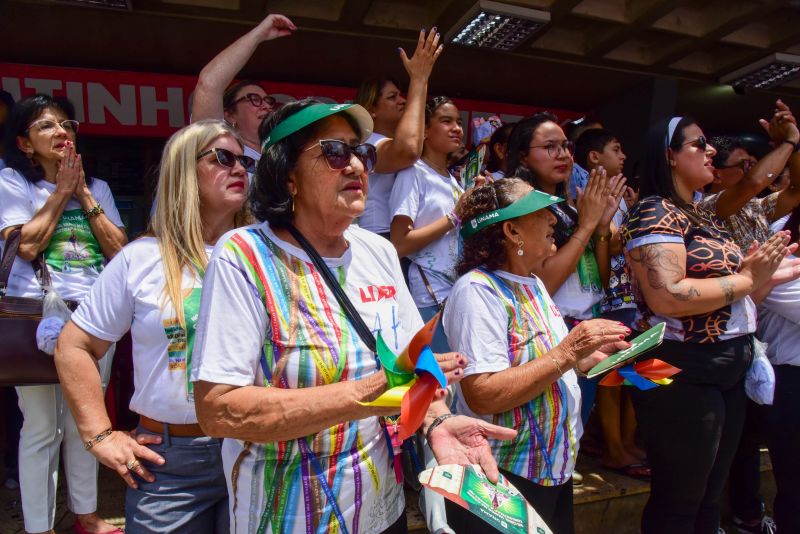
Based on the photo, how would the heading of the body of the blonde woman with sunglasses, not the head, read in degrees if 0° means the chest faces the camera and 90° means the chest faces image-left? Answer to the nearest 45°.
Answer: approximately 315°

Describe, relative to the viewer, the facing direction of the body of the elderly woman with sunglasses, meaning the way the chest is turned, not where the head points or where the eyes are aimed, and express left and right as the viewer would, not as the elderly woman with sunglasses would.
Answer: facing the viewer and to the right of the viewer

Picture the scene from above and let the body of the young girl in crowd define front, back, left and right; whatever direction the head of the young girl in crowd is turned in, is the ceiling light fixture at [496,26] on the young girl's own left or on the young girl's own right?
on the young girl's own left

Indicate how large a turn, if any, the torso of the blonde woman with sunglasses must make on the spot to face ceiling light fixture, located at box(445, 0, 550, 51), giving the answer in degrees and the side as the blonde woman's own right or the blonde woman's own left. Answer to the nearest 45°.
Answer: approximately 90° to the blonde woman's own left

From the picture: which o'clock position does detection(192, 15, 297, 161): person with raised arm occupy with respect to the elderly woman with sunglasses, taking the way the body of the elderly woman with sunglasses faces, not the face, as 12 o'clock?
The person with raised arm is roughly at 7 o'clock from the elderly woman with sunglasses.

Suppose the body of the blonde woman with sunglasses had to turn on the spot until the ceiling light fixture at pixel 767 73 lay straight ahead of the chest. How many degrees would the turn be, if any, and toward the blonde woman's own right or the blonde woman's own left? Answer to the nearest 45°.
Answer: approximately 90° to the blonde woman's own left

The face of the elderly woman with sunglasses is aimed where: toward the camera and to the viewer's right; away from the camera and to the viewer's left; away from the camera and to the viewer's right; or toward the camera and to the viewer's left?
toward the camera and to the viewer's right

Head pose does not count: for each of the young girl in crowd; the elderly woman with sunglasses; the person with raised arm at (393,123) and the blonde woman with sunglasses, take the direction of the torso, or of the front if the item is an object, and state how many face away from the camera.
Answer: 0

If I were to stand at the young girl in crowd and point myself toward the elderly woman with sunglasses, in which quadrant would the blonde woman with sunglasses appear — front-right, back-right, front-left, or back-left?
front-right

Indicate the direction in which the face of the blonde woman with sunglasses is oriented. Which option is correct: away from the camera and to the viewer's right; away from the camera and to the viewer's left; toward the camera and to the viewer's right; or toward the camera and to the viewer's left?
toward the camera and to the viewer's right
